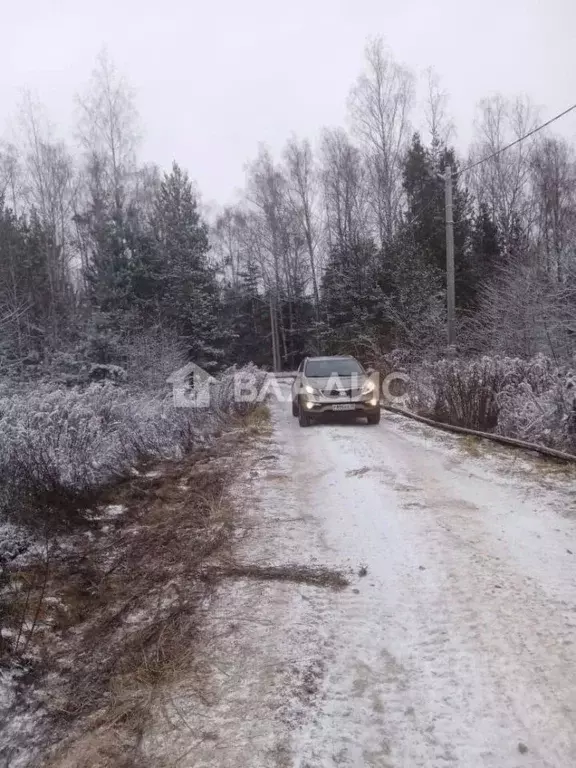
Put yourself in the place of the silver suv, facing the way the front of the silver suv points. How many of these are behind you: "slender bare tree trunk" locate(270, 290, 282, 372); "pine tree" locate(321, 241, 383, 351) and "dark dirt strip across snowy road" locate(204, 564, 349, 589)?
2

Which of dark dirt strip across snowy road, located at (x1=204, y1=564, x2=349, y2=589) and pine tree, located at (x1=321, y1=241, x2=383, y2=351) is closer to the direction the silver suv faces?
the dark dirt strip across snowy road

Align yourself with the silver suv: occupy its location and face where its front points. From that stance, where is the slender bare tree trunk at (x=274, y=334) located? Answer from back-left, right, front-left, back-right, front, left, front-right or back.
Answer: back

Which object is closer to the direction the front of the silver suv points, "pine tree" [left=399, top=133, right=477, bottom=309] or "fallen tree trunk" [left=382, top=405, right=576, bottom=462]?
the fallen tree trunk

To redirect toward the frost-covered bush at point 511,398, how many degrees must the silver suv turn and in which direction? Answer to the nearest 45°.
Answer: approximately 45° to its left

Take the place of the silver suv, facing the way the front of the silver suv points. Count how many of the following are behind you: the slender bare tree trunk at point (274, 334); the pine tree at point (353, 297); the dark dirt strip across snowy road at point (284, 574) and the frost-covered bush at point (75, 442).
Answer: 2

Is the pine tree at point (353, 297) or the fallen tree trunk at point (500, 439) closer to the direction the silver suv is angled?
the fallen tree trunk

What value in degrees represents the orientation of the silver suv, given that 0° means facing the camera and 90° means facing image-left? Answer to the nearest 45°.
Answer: approximately 0°

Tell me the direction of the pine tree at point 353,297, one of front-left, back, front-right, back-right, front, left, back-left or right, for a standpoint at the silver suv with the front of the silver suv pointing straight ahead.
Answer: back

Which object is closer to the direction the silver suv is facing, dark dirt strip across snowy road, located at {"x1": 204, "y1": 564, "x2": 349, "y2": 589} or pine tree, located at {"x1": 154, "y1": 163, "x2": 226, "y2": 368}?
the dark dirt strip across snowy road

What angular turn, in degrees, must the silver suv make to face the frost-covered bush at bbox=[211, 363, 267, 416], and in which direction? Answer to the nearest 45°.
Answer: approximately 135° to its right

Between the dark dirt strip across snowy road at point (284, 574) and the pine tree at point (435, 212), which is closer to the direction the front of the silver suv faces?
the dark dirt strip across snowy road

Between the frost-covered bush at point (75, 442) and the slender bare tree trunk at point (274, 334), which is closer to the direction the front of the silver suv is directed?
the frost-covered bush
